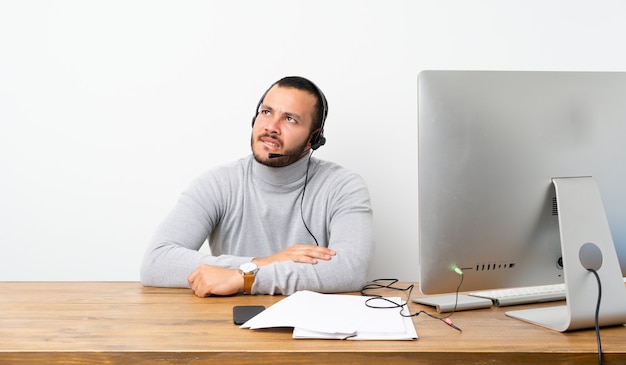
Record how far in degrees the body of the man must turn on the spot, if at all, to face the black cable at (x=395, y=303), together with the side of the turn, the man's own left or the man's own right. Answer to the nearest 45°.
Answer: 0° — they already face it

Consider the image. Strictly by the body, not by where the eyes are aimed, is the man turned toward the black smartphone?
yes

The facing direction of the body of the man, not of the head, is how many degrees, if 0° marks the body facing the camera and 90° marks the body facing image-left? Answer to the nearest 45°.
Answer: approximately 0°

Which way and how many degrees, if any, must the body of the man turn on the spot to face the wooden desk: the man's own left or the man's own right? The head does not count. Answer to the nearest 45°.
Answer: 0° — they already face it

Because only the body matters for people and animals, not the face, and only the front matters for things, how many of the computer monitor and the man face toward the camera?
1

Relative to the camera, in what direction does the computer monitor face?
facing away from the viewer and to the left of the viewer

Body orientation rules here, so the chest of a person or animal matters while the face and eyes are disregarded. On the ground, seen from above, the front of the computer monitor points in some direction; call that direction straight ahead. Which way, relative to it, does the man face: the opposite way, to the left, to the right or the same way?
the opposite way
